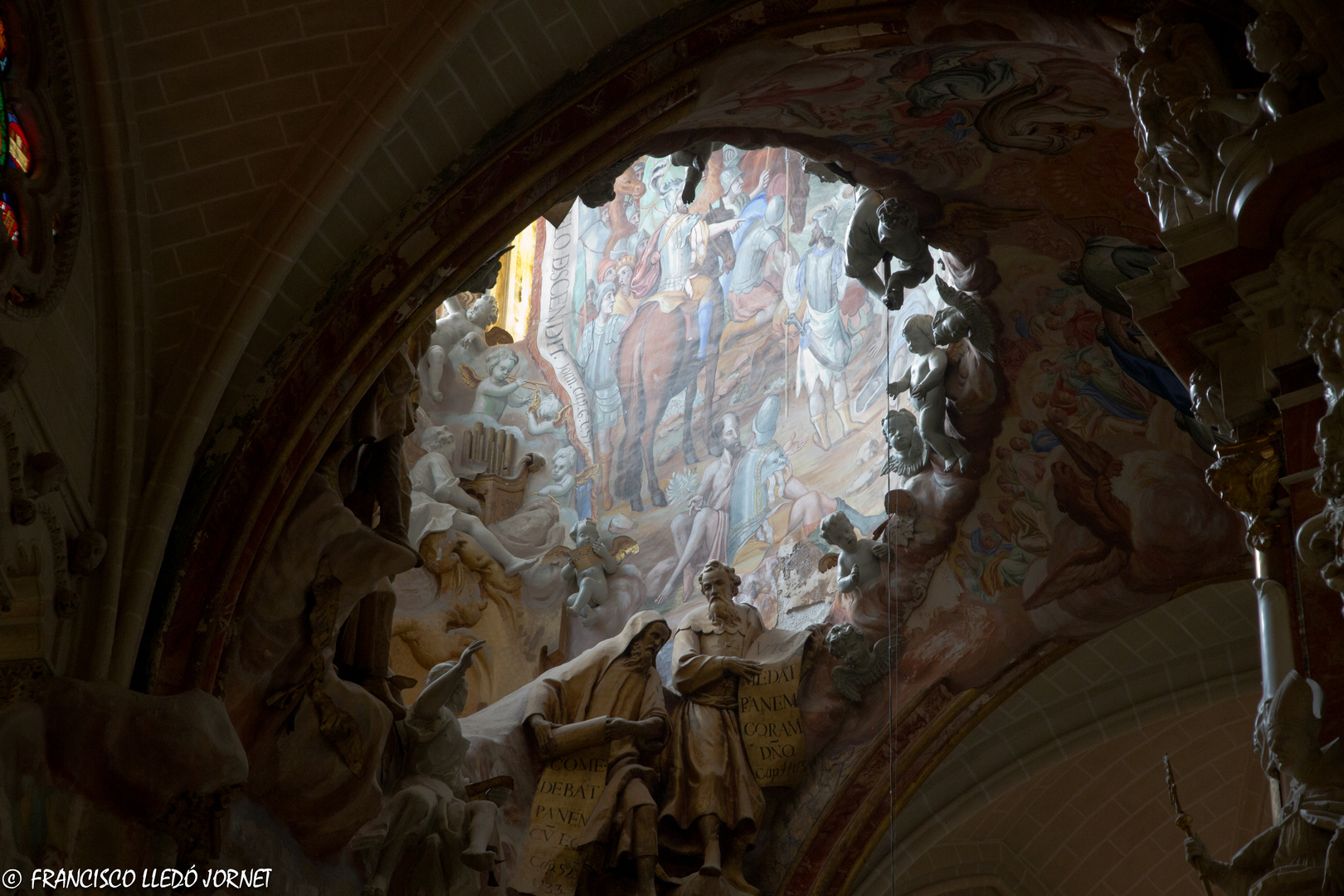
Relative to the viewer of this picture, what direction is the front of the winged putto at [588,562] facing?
facing the viewer

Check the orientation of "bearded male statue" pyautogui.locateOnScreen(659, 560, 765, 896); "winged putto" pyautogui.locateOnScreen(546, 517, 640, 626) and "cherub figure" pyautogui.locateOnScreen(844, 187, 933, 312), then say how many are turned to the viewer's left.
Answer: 0

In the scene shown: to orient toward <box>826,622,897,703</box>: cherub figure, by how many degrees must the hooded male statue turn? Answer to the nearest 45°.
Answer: approximately 45° to its left

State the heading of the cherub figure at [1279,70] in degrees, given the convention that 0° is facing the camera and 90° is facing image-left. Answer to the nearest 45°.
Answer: approximately 90°

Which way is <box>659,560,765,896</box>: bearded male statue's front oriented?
toward the camera
